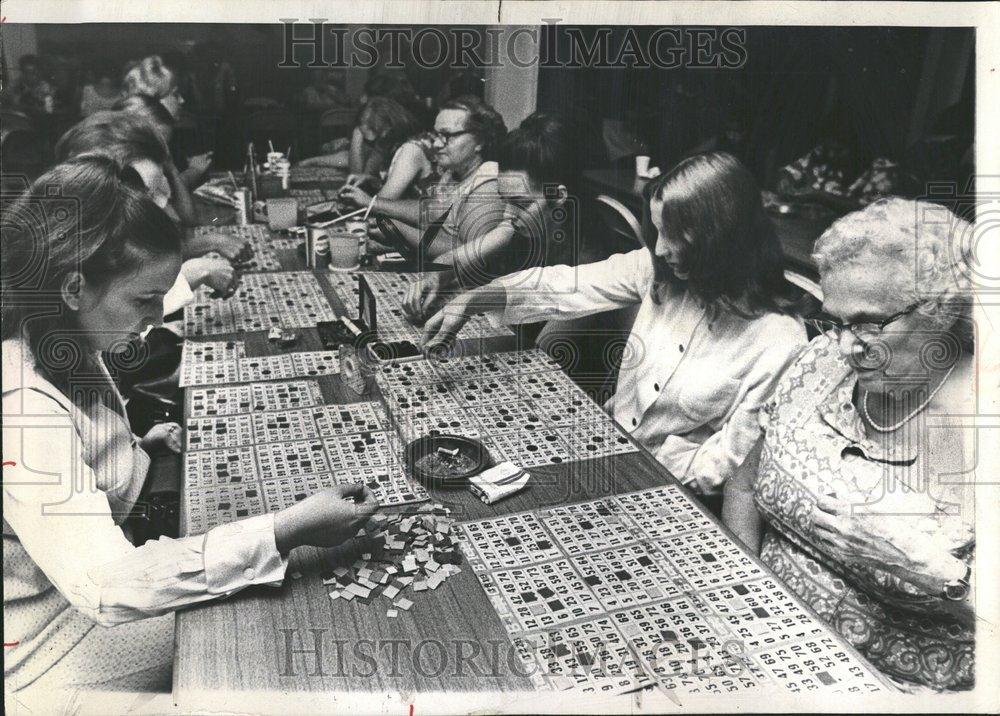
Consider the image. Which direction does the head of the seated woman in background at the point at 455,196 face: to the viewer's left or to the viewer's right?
to the viewer's left

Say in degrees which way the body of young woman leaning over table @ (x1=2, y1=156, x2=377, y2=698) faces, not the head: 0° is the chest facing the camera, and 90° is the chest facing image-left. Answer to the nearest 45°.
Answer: approximately 270°

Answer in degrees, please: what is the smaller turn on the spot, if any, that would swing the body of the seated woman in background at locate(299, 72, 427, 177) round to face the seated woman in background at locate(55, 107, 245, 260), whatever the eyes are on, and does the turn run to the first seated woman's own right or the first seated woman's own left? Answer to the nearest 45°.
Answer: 0° — they already face them

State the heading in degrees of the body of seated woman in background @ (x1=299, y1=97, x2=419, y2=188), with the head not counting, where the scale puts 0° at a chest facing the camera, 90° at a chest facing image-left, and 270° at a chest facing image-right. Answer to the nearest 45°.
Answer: approximately 90°

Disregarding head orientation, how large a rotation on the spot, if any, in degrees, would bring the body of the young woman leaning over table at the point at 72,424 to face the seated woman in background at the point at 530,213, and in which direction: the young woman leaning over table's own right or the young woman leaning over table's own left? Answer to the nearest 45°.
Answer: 0° — they already face them
